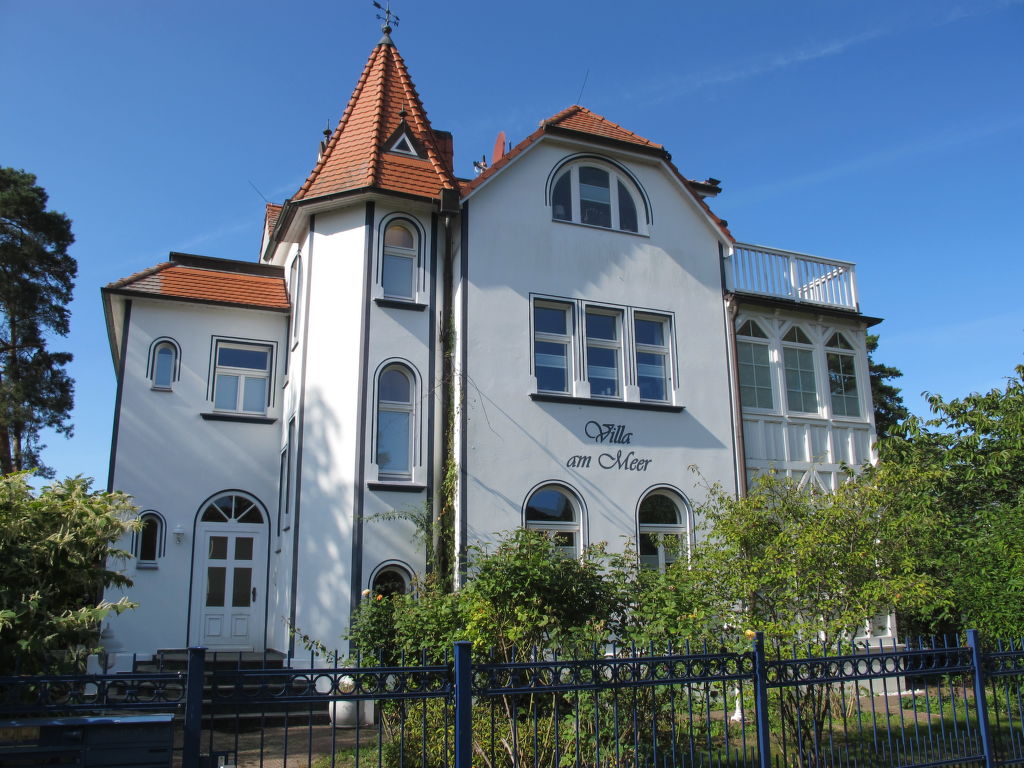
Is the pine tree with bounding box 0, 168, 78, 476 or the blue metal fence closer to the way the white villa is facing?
the blue metal fence

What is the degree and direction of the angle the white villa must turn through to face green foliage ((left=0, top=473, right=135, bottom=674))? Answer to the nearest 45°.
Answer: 0° — it already faces it

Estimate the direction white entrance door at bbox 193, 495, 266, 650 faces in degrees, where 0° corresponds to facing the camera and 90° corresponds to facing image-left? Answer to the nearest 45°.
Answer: approximately 0°

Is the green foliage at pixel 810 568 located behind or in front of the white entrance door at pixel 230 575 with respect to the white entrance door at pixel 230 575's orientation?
in front

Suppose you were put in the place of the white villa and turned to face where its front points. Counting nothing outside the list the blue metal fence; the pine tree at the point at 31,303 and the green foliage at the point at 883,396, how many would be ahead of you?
1

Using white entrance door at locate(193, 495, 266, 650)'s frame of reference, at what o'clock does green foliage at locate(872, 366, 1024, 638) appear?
The green foliage is roughly at 10 o'clock from the white entrance door.

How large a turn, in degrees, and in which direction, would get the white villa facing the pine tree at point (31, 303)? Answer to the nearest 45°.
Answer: approximately 135° to its right

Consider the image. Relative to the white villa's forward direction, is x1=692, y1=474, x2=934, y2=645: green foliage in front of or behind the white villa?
in front

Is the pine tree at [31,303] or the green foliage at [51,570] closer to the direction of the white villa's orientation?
the green foliage

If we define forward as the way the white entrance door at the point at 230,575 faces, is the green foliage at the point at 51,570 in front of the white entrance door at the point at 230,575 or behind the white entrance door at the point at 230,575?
in front

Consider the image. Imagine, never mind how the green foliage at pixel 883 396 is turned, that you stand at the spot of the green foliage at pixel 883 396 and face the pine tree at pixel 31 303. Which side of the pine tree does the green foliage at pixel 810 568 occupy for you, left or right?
left

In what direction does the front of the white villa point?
toward the camera
